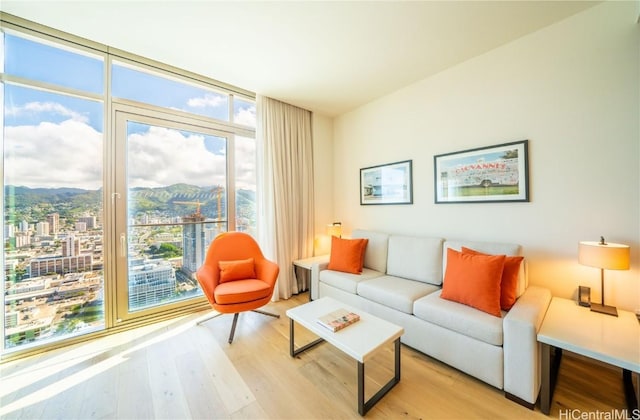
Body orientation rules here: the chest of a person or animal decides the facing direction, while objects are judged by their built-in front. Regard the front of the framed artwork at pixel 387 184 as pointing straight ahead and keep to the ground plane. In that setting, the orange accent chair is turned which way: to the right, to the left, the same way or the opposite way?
to the left

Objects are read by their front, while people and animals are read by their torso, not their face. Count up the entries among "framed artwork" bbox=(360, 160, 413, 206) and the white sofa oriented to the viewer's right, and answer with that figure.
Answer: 0

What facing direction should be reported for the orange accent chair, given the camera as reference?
facing the viewer

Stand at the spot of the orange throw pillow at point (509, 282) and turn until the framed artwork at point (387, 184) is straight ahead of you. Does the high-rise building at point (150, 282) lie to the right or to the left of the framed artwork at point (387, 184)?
left

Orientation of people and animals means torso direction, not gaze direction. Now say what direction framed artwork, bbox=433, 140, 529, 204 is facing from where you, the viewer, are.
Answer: facing the viewer and to the left of the viewer

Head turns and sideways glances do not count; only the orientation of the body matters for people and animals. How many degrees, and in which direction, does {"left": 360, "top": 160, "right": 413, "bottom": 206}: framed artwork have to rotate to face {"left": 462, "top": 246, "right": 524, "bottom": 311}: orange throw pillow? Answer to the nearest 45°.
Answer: approximately 90° to its left

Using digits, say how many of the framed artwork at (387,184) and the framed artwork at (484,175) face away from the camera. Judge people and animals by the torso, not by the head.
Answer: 0

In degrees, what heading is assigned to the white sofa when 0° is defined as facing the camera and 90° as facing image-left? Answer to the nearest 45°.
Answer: approximately 45°

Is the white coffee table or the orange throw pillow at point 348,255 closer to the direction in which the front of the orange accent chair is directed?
the white coffee table
